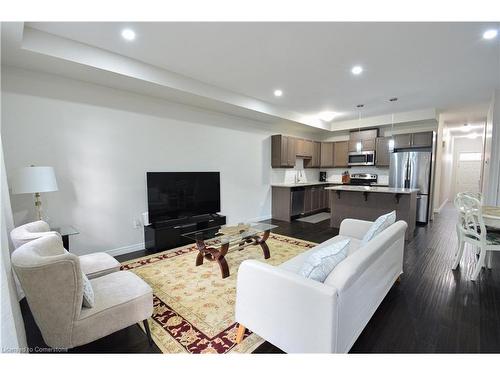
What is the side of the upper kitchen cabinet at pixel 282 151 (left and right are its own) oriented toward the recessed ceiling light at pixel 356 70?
front

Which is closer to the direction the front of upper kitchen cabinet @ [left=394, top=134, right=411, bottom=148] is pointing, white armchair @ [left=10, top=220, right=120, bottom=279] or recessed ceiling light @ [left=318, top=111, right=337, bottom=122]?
the white armchair

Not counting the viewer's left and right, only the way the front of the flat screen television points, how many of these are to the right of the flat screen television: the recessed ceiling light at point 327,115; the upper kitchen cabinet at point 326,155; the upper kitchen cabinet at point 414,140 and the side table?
1

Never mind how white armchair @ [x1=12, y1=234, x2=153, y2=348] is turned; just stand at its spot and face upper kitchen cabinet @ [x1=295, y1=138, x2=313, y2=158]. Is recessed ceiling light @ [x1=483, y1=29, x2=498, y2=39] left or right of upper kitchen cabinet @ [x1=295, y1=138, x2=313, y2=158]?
right

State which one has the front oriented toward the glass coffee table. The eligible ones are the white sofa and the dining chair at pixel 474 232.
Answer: the white sofa

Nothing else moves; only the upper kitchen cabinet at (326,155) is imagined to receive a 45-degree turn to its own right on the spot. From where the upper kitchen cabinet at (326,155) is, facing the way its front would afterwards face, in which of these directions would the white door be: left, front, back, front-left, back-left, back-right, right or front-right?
back

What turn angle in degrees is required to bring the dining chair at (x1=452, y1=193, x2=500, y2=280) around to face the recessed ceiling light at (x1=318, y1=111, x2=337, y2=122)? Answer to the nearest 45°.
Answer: approximately 90° to its left

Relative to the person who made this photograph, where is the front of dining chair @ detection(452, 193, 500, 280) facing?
facing away from the viewer and to the right of the viewer

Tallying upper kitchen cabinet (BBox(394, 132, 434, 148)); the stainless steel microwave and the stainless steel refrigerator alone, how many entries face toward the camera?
3

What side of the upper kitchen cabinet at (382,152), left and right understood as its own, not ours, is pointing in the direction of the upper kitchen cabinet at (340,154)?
right

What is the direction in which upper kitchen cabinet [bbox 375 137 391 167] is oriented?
toward the camera

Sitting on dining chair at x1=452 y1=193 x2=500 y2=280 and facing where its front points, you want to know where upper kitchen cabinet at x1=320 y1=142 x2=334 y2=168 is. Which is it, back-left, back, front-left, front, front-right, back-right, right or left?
left

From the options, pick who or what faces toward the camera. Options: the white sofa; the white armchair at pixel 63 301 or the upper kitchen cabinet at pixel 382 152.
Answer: the upper kitchen cabinet

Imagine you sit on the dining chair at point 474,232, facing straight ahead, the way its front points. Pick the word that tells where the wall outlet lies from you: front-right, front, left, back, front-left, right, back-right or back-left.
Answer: back

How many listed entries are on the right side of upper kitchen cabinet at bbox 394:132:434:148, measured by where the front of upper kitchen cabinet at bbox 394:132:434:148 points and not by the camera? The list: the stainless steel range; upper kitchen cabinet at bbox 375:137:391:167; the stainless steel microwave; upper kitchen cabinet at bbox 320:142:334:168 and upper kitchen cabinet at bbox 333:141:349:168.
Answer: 5

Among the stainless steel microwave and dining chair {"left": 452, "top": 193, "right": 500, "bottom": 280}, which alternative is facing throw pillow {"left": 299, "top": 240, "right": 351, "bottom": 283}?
the stainless steel microwave

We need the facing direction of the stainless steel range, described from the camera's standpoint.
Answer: facing the viewer
